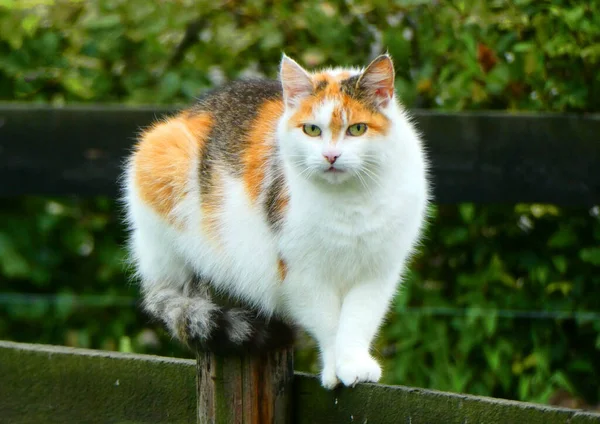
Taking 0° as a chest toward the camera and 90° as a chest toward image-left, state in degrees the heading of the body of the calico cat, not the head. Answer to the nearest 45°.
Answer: approximately 315°
